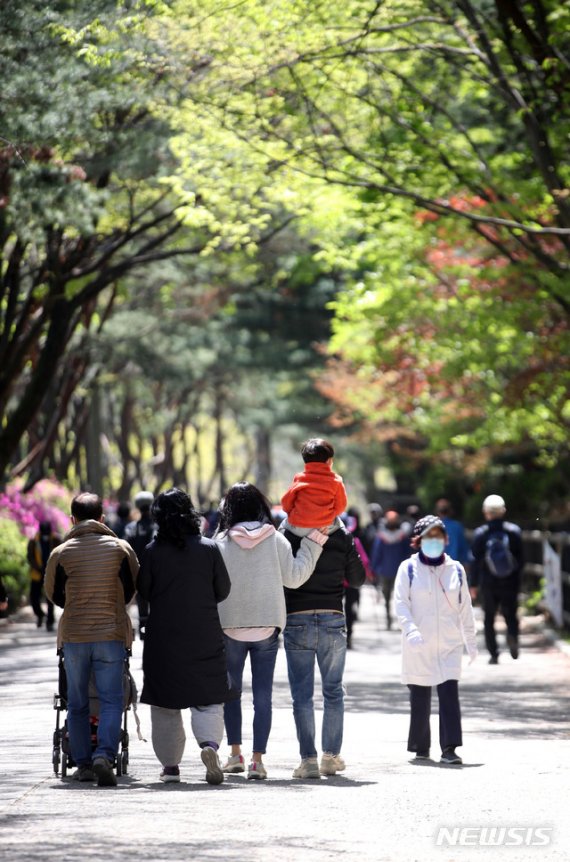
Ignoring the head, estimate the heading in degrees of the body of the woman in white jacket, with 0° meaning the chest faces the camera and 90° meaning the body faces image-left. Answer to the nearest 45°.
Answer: approximately 0°

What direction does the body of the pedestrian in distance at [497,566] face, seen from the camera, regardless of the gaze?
away from the camera

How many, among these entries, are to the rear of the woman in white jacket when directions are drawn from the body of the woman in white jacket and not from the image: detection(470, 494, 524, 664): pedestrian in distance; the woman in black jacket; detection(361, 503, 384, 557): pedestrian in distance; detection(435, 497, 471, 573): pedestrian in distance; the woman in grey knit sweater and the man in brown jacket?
3

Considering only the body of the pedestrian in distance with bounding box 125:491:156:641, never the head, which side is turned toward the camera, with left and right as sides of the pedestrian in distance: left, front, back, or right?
back

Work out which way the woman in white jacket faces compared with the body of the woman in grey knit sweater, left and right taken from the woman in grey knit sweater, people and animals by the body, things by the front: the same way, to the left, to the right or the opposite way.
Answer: the opposite way

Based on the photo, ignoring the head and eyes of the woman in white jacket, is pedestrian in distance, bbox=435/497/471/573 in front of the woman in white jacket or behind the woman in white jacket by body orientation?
behind

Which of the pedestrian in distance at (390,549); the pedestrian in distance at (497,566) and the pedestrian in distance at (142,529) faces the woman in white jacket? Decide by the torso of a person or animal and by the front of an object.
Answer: the pedestrian in distance at (390,549)

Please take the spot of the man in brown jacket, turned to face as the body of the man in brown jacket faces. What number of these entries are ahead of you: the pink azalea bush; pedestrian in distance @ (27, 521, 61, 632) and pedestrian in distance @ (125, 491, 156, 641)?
3

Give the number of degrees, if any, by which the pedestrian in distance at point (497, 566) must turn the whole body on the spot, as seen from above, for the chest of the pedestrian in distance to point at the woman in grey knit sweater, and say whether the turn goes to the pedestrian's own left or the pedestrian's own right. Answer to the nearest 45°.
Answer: approximately 180°

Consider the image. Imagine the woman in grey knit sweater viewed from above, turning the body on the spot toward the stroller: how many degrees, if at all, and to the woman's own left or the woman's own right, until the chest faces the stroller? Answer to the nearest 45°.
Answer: approximately 90° to the woman's own left

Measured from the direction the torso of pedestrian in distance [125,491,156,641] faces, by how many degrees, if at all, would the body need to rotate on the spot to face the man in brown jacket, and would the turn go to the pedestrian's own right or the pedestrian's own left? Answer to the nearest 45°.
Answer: approximately 180°

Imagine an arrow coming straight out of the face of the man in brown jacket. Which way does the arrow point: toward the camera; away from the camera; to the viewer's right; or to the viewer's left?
away from the camera

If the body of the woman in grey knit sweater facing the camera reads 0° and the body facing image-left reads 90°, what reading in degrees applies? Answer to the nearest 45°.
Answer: approximately 180°

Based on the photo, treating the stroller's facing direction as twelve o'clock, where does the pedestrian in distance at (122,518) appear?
The pedestrian in distance is roughly at 12 o'clock from the stroller.

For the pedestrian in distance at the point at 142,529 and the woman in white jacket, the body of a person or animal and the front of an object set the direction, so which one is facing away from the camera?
the pedestrian in distance

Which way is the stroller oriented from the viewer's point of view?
away from the camera

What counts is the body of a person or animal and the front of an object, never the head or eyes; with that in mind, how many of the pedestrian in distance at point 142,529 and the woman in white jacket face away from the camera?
1

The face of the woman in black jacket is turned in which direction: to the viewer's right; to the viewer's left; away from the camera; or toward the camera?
away from the camera
